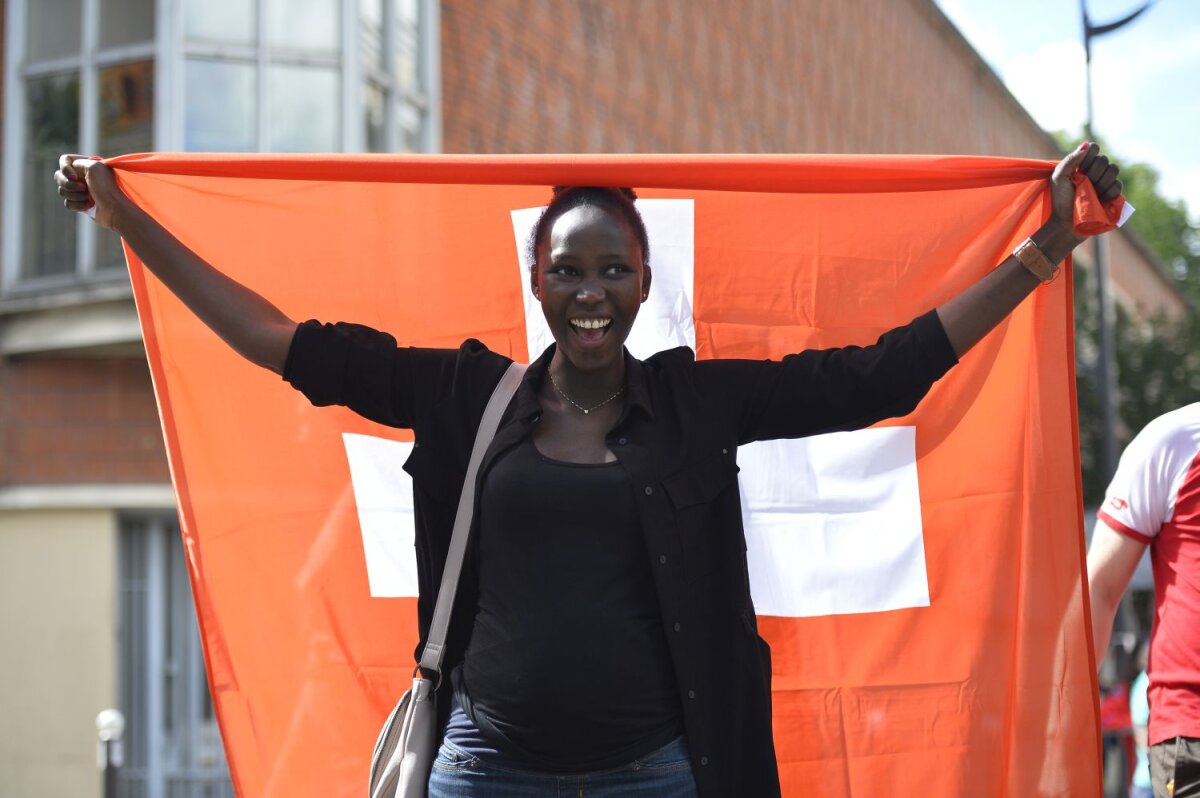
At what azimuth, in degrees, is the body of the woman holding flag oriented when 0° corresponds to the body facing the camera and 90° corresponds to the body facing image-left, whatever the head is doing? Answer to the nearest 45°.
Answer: approximately 0°

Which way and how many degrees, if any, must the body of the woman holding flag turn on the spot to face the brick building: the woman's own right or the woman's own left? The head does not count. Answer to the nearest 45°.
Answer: approximately 135° to the woman's own right
